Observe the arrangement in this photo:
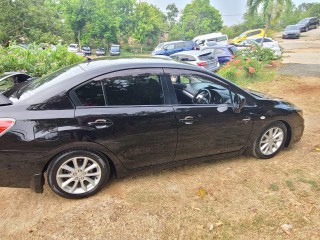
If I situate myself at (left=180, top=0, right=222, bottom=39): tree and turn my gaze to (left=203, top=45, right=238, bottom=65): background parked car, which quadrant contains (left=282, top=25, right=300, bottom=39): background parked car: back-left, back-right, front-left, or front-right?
front-left

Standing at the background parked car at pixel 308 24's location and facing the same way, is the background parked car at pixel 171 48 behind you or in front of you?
in front

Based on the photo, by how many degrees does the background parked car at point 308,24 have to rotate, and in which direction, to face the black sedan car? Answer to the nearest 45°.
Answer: approximately 45° to its left

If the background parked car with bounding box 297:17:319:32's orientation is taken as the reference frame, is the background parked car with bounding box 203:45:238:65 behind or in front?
in front

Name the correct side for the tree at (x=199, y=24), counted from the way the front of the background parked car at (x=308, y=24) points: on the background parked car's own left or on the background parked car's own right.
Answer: on the background parked car's own right

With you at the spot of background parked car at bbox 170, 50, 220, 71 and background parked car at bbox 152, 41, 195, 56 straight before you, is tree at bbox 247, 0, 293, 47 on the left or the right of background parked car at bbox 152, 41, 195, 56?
right

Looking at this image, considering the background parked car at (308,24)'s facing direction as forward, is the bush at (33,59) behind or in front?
in front

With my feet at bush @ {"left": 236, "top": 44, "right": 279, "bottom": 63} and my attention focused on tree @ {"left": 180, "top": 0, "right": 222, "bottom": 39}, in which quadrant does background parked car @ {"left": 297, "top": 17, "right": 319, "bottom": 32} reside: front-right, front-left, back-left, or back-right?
front-right

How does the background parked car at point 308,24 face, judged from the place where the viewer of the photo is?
facing the viewer and to the left of the viewer

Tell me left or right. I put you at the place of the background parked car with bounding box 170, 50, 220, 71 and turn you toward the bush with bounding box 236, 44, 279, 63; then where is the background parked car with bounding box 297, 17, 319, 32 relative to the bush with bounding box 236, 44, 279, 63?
left
